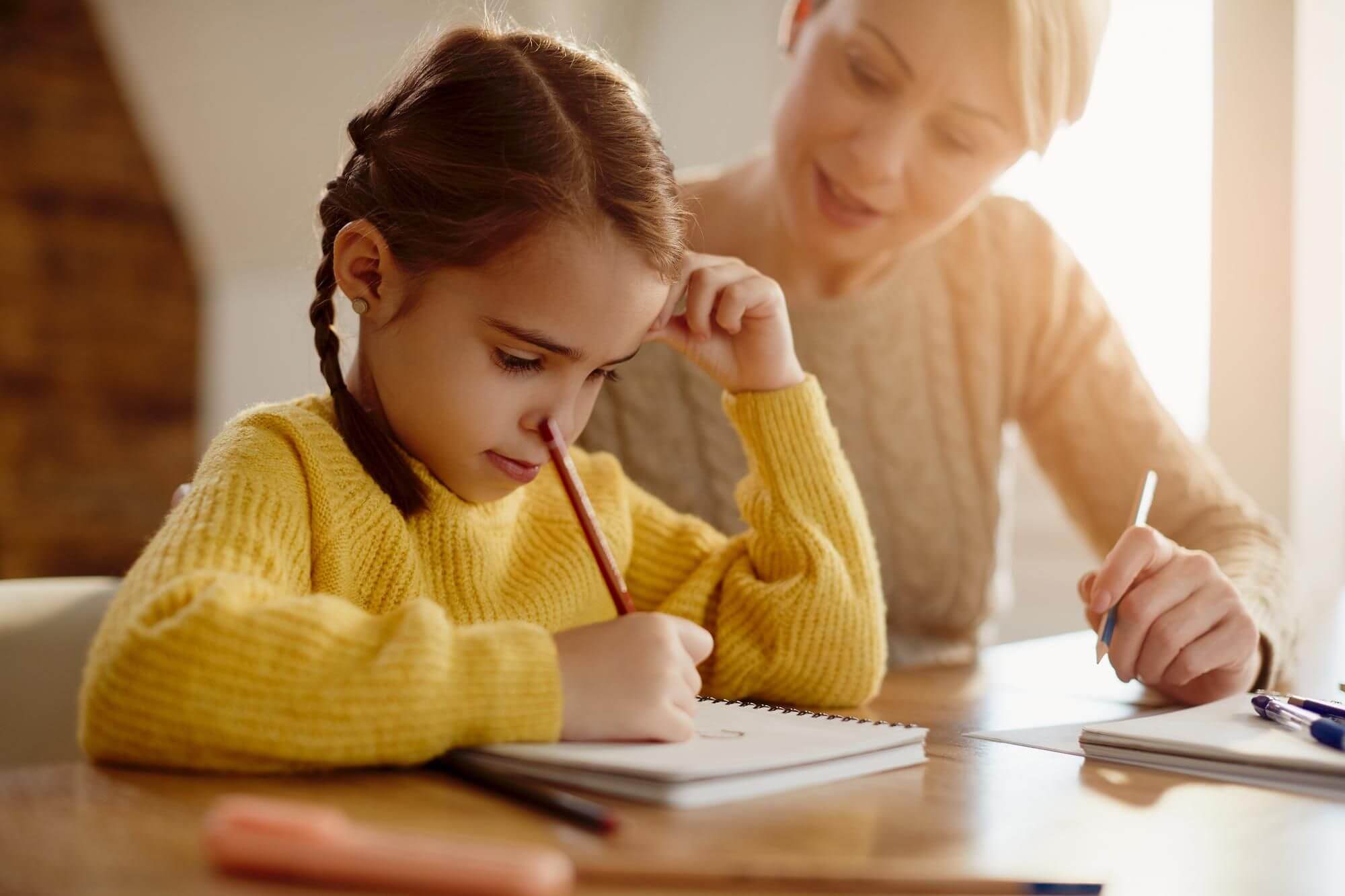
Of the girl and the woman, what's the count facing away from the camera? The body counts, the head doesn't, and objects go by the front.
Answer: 0

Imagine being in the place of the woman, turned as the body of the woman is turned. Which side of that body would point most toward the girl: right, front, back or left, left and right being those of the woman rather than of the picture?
front

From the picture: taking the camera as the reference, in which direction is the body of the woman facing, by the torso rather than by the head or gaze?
toward the camera

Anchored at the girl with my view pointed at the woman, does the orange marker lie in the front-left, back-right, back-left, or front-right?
back-right

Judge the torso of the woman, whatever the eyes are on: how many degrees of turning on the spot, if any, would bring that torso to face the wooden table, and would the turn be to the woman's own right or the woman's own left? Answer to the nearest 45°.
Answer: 0° — they already face it

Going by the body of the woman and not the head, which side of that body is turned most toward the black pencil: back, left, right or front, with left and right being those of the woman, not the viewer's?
front

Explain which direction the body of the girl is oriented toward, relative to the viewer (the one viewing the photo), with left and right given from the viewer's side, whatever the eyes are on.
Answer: facing the viewer and to the right of the viewer

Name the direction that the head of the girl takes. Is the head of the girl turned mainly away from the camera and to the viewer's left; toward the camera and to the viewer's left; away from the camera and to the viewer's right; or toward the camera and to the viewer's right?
toward the camera and to the viewer's right

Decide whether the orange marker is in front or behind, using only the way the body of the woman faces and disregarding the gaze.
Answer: in front

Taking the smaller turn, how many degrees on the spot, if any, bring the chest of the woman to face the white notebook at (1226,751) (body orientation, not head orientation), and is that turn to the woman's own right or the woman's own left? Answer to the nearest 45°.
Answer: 0° — they already face it

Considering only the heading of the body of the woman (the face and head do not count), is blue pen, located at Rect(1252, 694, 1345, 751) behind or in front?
in front

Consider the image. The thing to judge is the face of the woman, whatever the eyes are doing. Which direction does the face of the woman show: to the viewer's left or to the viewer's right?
to the viewer's left
